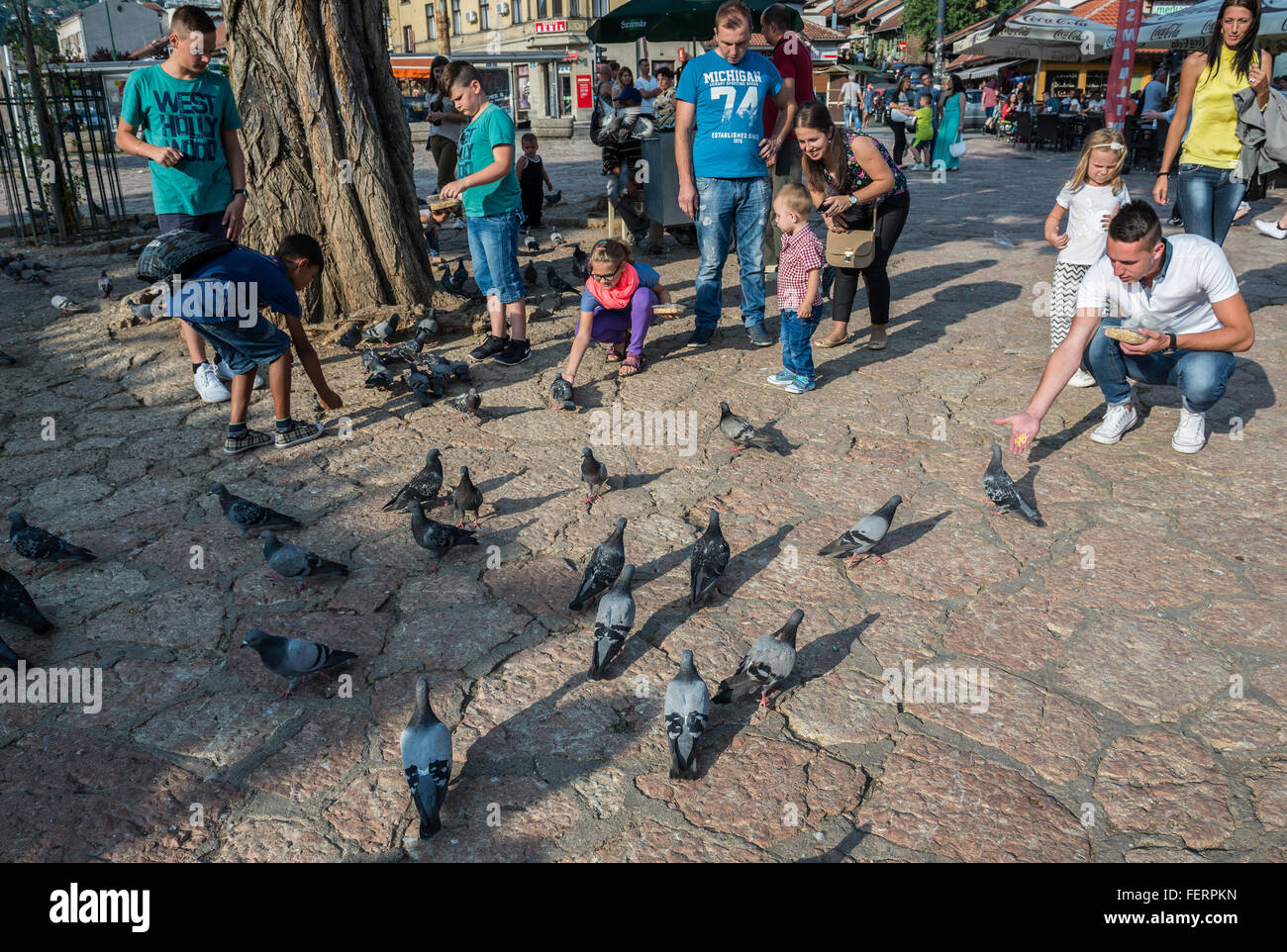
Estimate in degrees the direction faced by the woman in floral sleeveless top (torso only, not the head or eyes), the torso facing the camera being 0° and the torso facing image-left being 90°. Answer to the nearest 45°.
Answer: approximately 45°

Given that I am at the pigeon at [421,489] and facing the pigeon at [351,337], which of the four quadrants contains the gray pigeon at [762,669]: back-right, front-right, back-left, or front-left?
back-right

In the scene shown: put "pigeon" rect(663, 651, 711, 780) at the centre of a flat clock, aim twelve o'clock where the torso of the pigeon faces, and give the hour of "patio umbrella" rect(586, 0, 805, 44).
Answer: The patio umbrella is roughly at 12 o'clock from the pigeon.

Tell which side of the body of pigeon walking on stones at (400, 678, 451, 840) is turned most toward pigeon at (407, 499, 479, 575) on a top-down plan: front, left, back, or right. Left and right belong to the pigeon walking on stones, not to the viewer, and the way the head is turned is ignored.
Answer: front

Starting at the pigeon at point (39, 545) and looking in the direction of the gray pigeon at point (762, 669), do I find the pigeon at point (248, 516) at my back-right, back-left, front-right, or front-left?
front-left

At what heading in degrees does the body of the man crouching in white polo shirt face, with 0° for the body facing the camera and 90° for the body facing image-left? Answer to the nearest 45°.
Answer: approximately 45°

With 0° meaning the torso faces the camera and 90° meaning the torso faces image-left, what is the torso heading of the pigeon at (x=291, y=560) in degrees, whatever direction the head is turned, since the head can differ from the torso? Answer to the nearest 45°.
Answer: approximately 90°

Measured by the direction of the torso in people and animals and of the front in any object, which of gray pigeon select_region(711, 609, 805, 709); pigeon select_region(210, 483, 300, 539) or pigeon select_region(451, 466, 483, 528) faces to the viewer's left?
pigeon select_region(210, 483, 300, 539)

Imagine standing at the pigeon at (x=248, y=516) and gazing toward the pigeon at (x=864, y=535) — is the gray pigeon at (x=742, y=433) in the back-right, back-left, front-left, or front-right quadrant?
front-left
